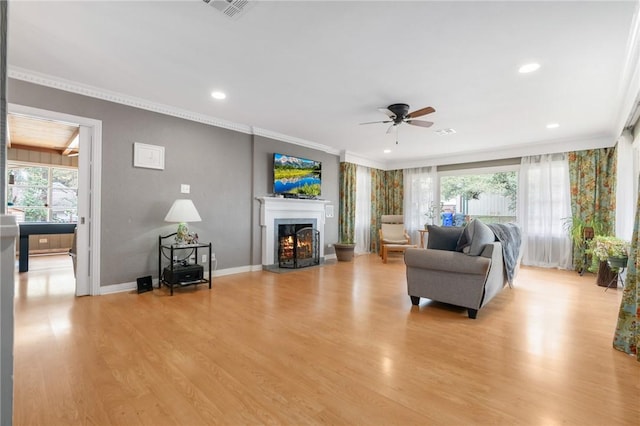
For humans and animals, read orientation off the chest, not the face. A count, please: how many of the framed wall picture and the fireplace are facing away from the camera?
0

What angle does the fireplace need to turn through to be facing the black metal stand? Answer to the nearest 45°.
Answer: approximately 90° to its right

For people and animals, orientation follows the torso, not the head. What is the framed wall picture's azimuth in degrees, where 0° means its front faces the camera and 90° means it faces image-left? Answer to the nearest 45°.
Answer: approximately 315°

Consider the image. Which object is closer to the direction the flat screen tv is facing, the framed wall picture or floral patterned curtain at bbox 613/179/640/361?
the floral patterned curtain

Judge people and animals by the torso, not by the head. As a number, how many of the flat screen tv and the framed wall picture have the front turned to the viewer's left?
0

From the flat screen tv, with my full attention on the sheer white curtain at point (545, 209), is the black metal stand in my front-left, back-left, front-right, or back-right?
back-right

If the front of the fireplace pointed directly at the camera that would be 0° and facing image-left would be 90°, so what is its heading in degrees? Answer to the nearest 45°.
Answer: approximately 315°

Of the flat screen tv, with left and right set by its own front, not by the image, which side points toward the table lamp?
right

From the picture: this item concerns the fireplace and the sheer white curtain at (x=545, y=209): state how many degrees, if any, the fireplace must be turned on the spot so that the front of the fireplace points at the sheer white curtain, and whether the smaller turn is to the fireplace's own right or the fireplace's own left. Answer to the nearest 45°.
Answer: approximately 45° to the fireplace's own left

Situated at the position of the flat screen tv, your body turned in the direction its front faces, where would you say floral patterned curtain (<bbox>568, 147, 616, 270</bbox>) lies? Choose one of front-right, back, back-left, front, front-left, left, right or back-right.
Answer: front-left

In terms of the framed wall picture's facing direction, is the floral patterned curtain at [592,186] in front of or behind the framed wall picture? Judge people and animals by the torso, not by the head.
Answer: in front
